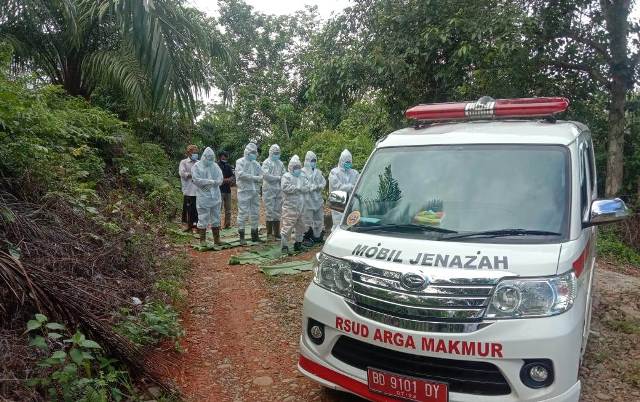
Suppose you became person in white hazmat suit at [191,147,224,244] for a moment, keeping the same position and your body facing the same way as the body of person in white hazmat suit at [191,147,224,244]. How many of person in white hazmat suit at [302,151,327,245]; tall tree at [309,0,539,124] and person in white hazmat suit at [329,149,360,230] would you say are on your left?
3

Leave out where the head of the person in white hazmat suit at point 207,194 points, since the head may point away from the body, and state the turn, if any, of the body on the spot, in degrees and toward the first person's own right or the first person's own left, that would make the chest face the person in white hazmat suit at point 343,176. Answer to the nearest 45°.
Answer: approximately 90° to the first person's own left

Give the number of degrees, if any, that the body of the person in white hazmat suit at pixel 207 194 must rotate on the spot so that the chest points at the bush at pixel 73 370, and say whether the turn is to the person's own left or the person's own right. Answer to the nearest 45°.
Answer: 0° — they already face it

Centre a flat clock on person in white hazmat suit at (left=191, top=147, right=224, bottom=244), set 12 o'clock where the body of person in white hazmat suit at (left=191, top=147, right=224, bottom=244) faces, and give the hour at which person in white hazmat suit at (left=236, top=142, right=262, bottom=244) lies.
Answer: person in white hazmat suit at (left=236, top=142, right=262, bottom=244) is roughly at 8 o'clock from person in white hazmat suit at (left=191, top=147, right=224, bottom=244).

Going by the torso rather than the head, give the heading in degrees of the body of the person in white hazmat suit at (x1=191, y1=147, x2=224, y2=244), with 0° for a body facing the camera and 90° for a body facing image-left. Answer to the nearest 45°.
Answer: approximately 0°

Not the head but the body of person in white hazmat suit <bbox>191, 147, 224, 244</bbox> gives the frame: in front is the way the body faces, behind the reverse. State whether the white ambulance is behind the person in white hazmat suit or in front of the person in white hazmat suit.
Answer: in front

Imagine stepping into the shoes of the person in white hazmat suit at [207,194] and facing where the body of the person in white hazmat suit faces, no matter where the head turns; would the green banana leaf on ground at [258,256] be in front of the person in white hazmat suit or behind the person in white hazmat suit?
in front

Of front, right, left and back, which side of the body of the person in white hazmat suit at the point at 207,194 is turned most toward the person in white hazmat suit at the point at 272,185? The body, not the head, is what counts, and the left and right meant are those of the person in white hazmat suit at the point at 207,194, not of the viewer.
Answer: left

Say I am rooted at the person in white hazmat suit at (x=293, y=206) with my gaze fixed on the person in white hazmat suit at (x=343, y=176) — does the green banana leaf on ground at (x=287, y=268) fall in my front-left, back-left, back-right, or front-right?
back-right

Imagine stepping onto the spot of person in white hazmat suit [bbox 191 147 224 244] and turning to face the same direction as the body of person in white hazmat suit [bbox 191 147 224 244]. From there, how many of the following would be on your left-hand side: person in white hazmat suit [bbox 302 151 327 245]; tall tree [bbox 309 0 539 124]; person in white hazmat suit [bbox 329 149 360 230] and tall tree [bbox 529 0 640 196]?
4
